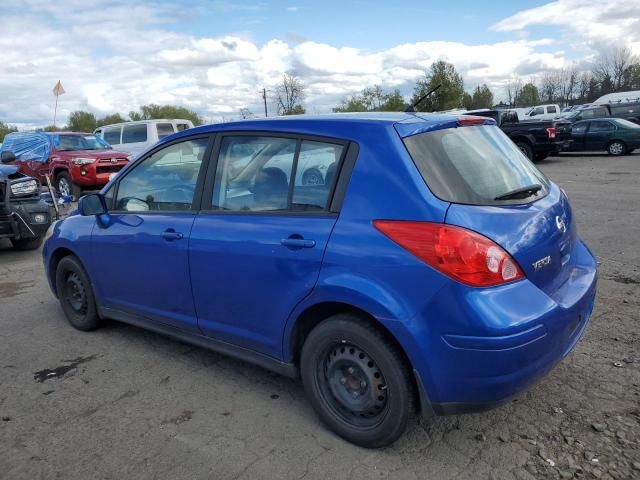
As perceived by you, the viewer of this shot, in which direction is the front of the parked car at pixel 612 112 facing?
facing to the left of the viewer

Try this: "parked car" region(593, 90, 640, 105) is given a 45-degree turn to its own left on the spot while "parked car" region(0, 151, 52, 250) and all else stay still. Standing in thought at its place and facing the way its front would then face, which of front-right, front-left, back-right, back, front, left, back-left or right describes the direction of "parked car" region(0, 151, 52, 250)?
front-left

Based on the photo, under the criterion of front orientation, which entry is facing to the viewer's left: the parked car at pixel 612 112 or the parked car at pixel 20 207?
the parked car at pixel 612 112

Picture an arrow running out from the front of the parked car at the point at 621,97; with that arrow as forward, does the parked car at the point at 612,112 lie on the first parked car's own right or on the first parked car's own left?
on the first parked car's own left

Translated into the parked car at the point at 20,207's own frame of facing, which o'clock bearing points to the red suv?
The red suv is roughly at 8 o'clock from the parked car.

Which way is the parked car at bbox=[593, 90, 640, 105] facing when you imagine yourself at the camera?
facing to the left of the viewer

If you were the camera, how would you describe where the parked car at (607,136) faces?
facing to the left of the viewer

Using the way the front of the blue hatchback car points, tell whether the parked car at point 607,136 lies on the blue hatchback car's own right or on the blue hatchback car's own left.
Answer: on the blue hatchback car's own right

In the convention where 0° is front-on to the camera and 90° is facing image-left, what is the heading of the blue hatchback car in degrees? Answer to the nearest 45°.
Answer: approximately 135°

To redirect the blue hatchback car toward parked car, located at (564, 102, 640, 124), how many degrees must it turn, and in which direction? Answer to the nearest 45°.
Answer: approximately 90° to its right

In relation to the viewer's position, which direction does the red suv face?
facing the viewer and to the right of the viewer

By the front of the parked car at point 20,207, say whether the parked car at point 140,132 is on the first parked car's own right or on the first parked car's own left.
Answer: on the first parked car's own left

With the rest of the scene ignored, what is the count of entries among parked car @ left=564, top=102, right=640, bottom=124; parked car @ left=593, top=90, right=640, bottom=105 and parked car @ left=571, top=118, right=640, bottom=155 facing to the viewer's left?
3

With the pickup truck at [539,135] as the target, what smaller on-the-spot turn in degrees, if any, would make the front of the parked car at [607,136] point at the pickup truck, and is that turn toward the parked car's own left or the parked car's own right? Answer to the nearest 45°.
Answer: approximately 45° to the parked car's own left

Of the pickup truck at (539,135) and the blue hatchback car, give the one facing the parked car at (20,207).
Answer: the blue hatchback car

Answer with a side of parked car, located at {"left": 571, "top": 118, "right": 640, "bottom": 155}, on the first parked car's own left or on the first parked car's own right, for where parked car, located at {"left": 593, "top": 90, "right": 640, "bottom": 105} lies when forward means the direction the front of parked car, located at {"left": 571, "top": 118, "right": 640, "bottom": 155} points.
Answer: on the first parked car's own right
